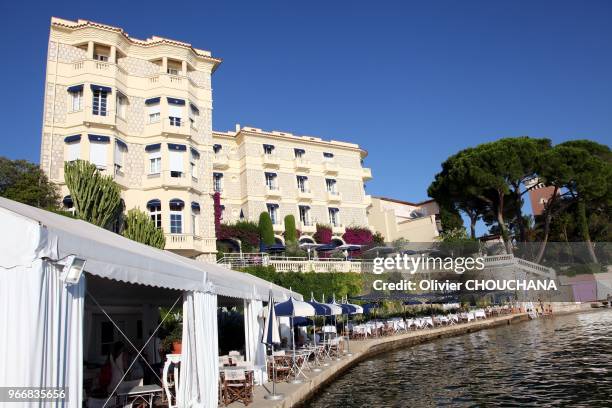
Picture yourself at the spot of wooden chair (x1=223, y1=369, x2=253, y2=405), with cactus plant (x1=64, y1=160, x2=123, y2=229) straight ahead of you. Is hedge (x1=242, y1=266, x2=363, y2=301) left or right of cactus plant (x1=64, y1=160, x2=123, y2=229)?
right

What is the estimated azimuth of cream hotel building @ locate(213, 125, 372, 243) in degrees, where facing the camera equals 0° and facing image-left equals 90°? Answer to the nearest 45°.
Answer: approximately 315°

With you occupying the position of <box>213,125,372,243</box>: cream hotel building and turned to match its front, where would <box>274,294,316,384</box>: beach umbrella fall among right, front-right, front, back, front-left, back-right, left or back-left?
front-right

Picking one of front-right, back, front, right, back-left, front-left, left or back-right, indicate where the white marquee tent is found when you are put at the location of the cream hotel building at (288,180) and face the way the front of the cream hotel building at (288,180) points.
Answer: front-right

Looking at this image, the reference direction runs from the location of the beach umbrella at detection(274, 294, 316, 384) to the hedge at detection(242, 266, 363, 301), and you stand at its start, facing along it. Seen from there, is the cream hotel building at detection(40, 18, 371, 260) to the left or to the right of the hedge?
left

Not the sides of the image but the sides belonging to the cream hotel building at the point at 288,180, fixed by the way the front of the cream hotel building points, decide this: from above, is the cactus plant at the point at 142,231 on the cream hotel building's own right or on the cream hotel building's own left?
on the cream hotel building's own right

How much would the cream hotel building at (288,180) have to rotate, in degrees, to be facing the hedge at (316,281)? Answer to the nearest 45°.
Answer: approximately 45° to its right

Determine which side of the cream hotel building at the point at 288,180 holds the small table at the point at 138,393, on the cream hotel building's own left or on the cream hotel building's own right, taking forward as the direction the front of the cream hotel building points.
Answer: on the cream hotel building's own right

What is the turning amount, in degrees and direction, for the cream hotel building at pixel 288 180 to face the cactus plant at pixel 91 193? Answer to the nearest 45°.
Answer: approximately 90° to its right
